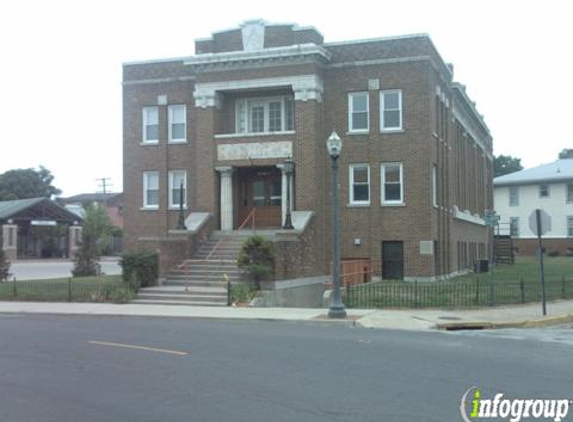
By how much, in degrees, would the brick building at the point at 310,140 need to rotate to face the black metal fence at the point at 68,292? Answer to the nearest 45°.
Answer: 0° — it already faces it

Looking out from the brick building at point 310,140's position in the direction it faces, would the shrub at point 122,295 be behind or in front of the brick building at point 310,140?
in front

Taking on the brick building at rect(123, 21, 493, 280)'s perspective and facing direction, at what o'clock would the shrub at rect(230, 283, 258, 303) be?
The shrub is roughly at 11 o'clock from the brick building.

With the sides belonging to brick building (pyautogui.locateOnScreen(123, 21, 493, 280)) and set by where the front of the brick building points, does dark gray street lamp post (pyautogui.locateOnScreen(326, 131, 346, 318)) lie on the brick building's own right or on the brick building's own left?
on the brick building's own left

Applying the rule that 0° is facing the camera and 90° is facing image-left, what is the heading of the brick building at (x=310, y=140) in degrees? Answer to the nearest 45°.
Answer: approximately 45°

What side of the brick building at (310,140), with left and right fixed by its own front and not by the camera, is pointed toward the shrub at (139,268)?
front

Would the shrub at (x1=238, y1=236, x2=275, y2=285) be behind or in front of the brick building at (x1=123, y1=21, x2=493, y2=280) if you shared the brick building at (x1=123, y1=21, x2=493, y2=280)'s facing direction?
in front

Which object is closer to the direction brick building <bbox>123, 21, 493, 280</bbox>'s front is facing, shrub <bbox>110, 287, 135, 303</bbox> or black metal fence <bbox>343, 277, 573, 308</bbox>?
the shrub

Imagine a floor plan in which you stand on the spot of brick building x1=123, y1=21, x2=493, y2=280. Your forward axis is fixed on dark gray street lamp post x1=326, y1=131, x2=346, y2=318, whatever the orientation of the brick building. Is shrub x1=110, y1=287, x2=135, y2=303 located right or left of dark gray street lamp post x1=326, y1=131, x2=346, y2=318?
right
